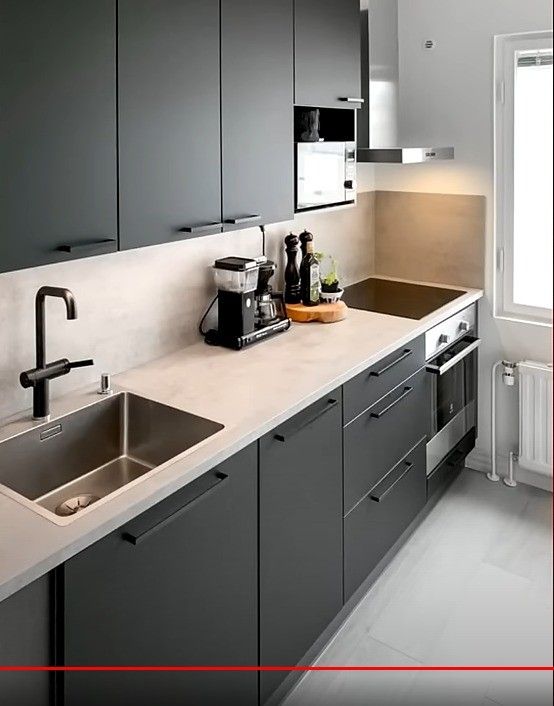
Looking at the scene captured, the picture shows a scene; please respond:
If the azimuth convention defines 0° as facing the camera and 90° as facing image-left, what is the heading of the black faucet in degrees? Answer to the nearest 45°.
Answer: approximately 315°

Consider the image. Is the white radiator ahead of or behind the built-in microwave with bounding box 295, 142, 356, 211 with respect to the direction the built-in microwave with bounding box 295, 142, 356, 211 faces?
ahead

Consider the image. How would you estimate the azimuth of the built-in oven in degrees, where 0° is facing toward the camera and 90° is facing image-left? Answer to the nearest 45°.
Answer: approximately 315°

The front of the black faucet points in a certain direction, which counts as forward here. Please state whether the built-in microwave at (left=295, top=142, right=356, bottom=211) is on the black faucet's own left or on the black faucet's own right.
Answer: on the black faucet's own left
